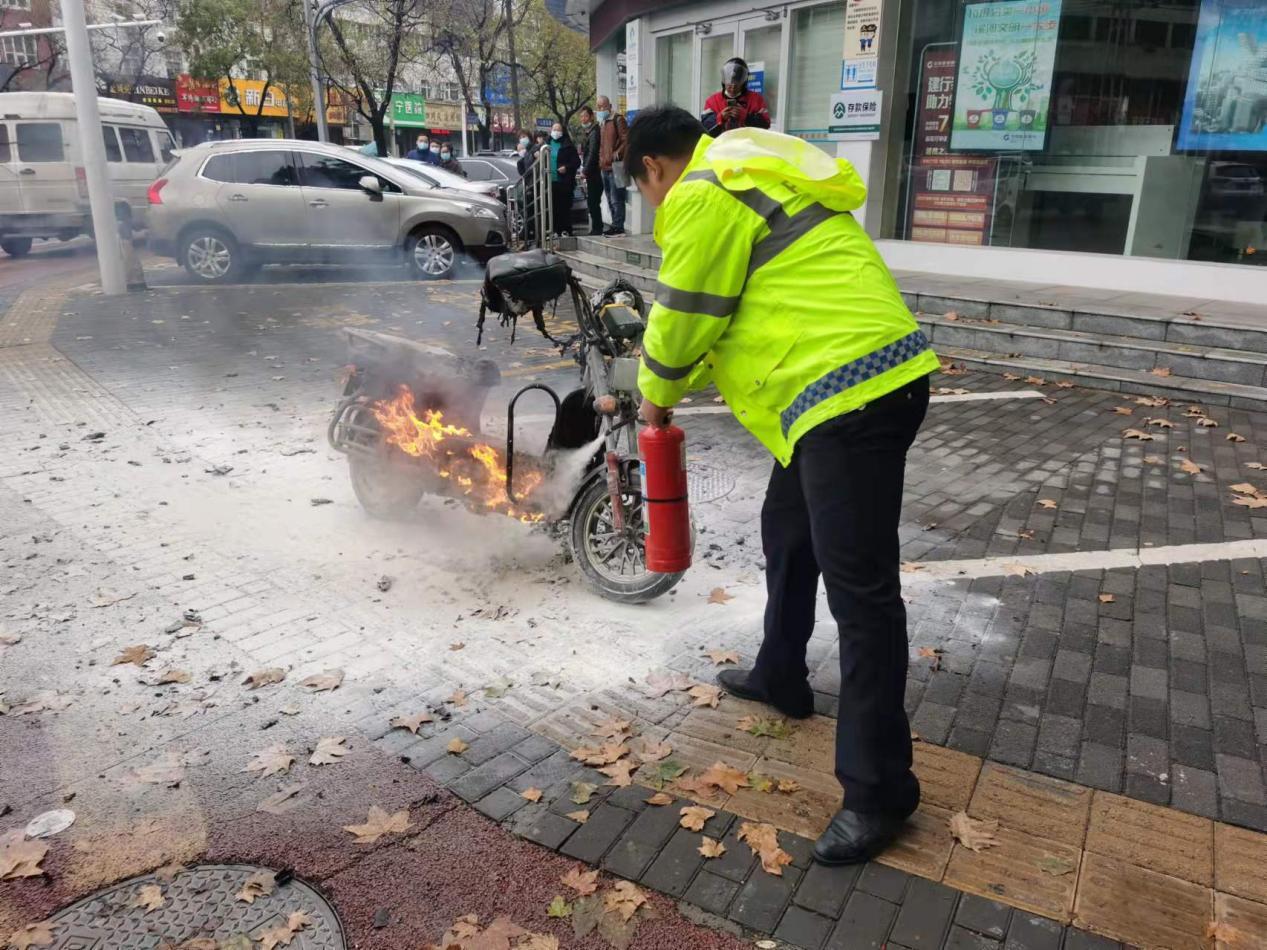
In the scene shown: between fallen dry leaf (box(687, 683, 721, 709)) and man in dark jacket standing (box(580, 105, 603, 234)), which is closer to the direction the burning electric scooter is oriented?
the fallen dry leaf

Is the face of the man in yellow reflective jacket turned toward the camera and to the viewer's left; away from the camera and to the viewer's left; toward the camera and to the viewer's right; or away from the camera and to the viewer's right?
away from the camera and to the viewer's left

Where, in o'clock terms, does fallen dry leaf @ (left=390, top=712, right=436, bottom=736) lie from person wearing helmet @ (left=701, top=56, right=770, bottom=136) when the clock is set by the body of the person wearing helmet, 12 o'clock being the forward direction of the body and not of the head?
The fallen dry leaf is roughly at 12 o'clock from the person wearing helmet.

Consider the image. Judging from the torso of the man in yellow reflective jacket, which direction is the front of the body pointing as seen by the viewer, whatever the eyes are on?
to the viewer's left

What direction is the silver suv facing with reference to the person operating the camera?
facing to the right of the viewer

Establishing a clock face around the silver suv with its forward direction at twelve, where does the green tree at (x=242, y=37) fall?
The green tree is roughly at 9 o'clock from the silver suv.

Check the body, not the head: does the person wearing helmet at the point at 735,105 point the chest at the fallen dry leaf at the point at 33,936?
yes
